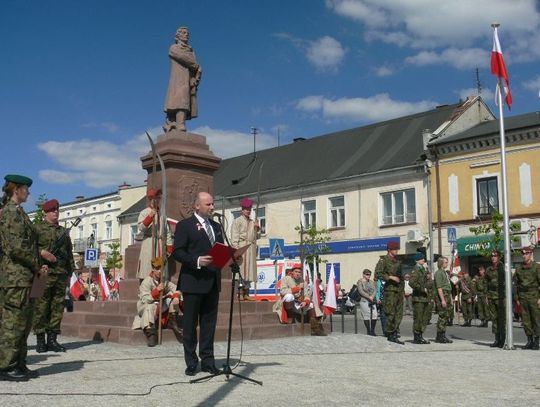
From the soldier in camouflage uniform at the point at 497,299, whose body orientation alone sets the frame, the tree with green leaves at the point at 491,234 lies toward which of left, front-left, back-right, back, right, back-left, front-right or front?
back-right

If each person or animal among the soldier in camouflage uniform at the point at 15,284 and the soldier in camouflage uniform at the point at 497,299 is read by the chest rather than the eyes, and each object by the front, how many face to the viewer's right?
1

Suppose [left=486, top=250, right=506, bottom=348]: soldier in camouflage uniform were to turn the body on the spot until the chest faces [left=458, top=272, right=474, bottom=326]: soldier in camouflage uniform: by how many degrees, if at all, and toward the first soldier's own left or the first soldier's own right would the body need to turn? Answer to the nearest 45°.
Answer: approximately 135° to the first soldier's own right

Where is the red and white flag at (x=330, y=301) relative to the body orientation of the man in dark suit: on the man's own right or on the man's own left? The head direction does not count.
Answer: on the man's own left

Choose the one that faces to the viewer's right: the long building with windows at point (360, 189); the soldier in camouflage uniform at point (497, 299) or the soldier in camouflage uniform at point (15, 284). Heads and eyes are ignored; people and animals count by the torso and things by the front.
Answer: the soldier in camouflage uniform at point (15, 284)

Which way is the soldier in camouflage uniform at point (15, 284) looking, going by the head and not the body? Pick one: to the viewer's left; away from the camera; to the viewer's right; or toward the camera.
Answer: to the viewer's right

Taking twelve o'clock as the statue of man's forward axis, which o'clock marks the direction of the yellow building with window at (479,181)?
The yellow building with window is roughly at 9 o'clock from the statue of man.

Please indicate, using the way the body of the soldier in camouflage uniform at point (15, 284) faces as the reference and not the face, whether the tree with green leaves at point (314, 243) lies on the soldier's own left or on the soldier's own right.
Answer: on the soldier's own left

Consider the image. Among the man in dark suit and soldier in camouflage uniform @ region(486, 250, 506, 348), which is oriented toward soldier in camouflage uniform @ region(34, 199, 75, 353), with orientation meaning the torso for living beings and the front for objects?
soldier in camouflage uniform @ region(486, 250, 506, 348)

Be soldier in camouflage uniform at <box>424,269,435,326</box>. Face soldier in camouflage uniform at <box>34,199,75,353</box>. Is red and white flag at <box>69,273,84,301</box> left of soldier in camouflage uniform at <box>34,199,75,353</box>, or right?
right

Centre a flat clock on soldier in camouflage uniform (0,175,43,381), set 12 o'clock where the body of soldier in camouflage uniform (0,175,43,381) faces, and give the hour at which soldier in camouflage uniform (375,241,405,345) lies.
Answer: soldier in camouflage uniform (375,241,405,345) is roughly at 11 o'clock from soldier in camouflage uniform (0,175,43,381).

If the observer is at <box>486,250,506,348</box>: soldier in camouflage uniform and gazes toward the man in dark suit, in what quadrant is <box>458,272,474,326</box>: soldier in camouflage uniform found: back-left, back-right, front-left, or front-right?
back-right

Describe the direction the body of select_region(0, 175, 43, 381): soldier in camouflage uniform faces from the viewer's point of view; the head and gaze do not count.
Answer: to the viewer's right

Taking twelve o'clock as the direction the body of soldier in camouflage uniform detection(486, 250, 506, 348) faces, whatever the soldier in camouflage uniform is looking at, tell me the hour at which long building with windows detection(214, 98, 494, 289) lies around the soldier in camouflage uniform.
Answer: The long building with windows is roughly at 4 o'clock from the soldier in camouflage uniform.

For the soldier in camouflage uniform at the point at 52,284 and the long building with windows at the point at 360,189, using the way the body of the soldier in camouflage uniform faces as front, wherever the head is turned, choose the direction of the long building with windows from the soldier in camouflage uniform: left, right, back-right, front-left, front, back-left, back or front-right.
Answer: left
